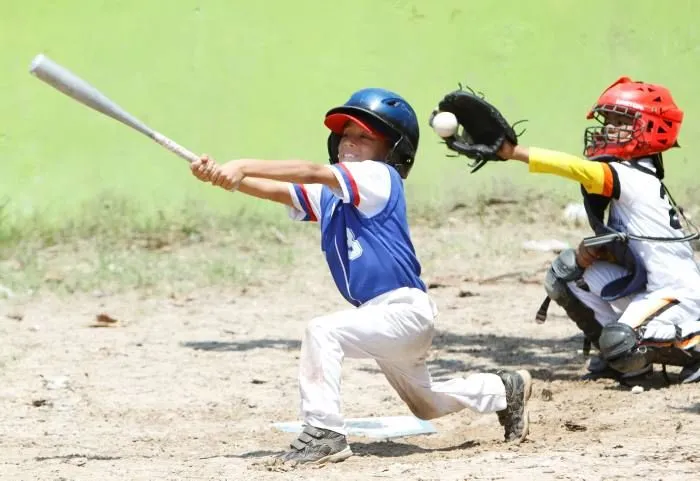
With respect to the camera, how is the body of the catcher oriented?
to the viewer's left

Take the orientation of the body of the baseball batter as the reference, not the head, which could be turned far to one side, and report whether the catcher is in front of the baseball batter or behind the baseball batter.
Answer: behind

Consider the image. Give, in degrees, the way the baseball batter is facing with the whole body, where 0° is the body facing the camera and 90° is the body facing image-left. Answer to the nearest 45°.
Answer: approximately 45°
